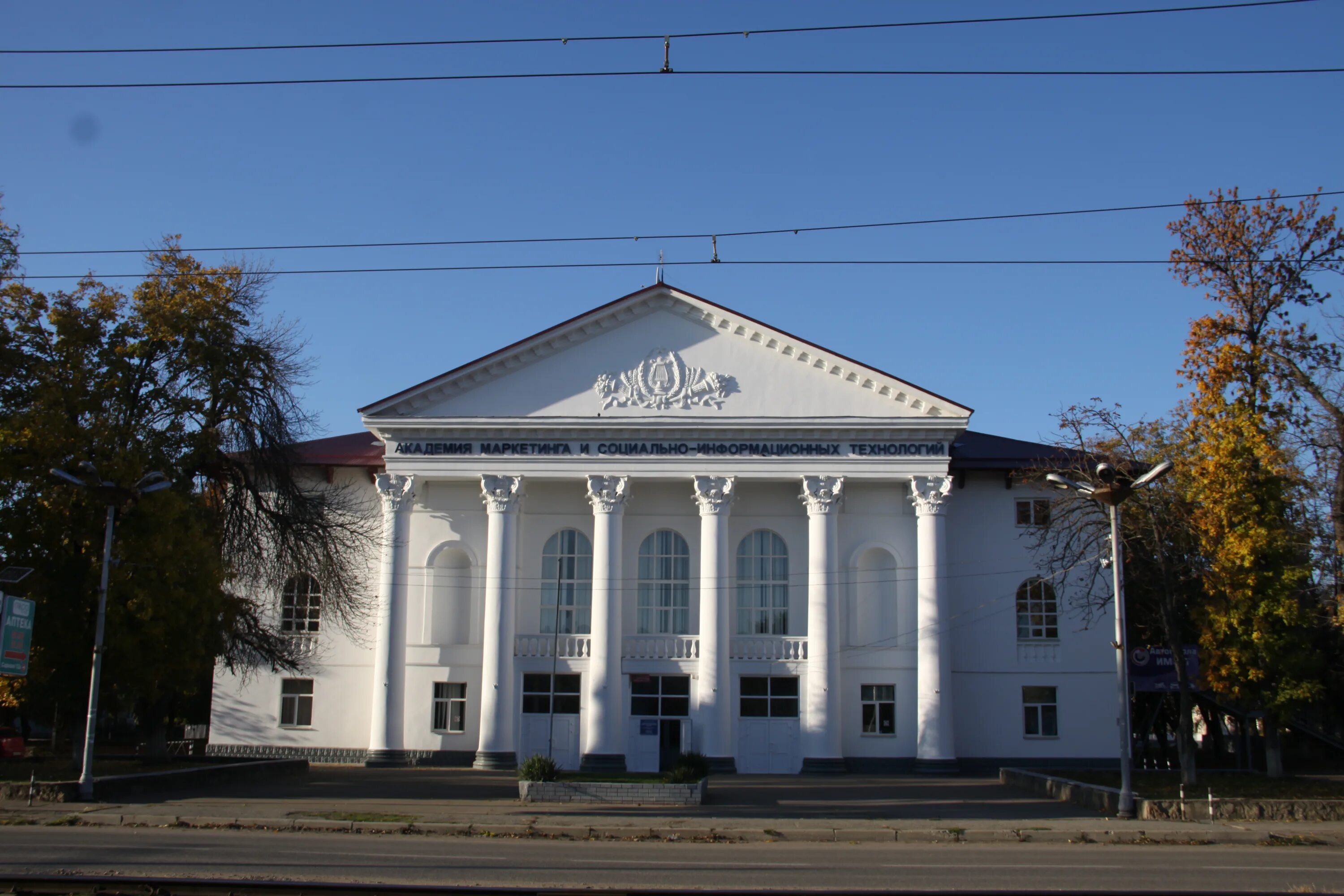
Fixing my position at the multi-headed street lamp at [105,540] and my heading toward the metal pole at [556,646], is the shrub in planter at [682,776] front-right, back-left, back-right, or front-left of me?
front-right

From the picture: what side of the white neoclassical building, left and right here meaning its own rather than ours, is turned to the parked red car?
right

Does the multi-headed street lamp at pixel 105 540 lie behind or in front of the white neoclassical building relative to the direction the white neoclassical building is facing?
in front

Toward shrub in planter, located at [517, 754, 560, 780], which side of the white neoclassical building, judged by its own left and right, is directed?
front

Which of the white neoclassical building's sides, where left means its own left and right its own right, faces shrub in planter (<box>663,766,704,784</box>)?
front

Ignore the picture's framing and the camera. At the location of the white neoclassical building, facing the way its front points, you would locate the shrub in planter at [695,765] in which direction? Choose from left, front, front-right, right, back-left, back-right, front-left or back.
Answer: front

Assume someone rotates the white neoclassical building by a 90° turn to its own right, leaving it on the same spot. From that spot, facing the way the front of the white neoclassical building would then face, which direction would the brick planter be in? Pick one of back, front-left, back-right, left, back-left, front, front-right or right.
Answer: left

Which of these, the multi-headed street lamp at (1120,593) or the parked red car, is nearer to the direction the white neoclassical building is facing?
the multi-headed street lamp

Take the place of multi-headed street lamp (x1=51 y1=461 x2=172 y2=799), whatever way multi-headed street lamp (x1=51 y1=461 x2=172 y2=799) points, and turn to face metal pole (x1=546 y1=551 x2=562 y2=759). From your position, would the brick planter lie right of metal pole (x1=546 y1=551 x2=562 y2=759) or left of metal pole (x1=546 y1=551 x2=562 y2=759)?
right

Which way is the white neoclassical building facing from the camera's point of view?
toward the camera

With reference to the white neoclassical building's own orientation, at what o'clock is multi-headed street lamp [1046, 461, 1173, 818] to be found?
The multi-headed street lamp is roughly at 11 o'clock from the white neoclassical building.
